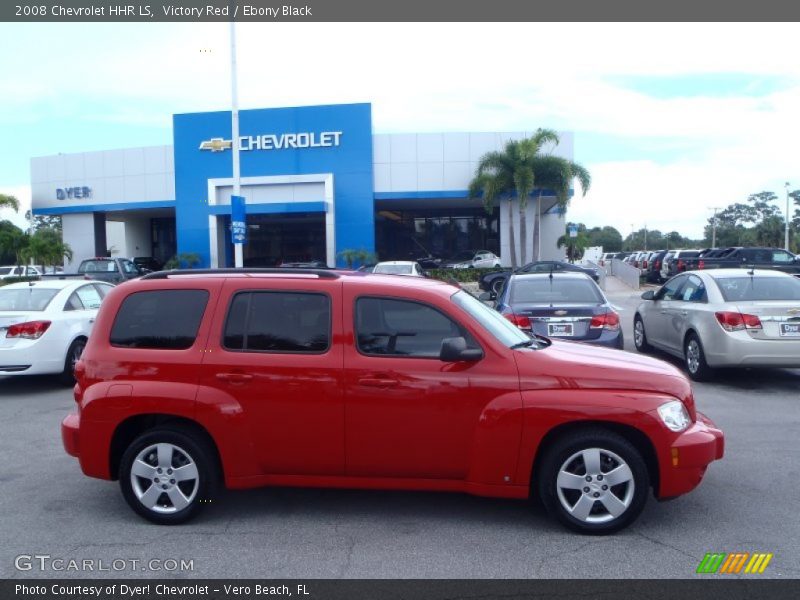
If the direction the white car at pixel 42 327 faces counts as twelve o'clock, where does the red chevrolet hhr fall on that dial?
The red chevrolet hhr is roughly at 4 o'clock from the white car.

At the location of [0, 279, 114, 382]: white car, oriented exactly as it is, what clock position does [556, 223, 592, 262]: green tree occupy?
The green tree is roughly at 12 o'clock from the white car.

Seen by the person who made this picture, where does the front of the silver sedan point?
facing away from the viewer and to the left of the viewer

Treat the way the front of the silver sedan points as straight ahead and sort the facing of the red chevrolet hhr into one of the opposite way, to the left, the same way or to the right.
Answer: to the right

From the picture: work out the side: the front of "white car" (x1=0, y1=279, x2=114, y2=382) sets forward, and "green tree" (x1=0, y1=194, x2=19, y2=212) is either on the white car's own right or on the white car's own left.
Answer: on the white car's own left

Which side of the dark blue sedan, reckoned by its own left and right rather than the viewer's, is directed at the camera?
back

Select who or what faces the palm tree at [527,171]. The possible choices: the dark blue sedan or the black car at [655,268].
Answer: the dark blue sedan

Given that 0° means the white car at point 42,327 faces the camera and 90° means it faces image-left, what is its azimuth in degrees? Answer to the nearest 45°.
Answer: approximately 225°

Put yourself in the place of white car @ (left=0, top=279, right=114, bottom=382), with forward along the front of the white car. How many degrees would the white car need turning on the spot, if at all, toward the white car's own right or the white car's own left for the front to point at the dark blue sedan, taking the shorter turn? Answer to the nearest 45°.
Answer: approximately 90° to the white car's own right

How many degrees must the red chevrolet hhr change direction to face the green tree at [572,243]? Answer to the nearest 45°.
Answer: approximately 90° to its left

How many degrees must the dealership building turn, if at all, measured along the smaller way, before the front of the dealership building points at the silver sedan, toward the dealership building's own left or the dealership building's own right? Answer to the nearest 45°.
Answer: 0° — it already faces it

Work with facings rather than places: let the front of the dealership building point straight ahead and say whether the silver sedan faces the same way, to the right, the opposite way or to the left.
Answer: the opposite way

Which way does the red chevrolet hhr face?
to the viewer's right

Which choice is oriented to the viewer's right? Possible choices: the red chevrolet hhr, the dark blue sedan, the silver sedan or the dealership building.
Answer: the red chevrolet hhr
